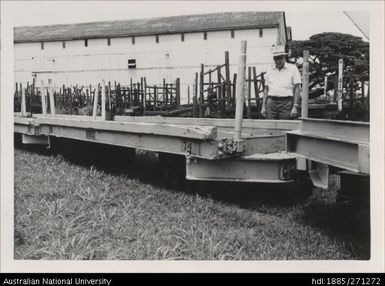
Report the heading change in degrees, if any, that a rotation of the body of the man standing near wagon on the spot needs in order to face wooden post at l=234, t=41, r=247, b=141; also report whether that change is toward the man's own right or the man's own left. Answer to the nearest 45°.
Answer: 0° — they already face it

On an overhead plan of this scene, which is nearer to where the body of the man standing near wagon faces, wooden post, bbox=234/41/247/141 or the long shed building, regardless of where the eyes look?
the wooden post

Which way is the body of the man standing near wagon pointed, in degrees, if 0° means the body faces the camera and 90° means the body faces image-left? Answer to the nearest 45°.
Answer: approximately 0°

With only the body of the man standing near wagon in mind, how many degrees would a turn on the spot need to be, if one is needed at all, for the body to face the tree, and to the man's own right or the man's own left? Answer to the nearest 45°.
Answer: approximately 180°

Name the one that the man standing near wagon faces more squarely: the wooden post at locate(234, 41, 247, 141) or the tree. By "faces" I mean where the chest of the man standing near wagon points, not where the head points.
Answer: the wooden post

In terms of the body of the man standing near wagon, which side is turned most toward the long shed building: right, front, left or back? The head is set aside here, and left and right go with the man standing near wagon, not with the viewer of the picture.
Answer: back

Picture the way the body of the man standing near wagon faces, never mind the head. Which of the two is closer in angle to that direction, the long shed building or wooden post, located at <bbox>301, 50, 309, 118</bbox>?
the wooden post
